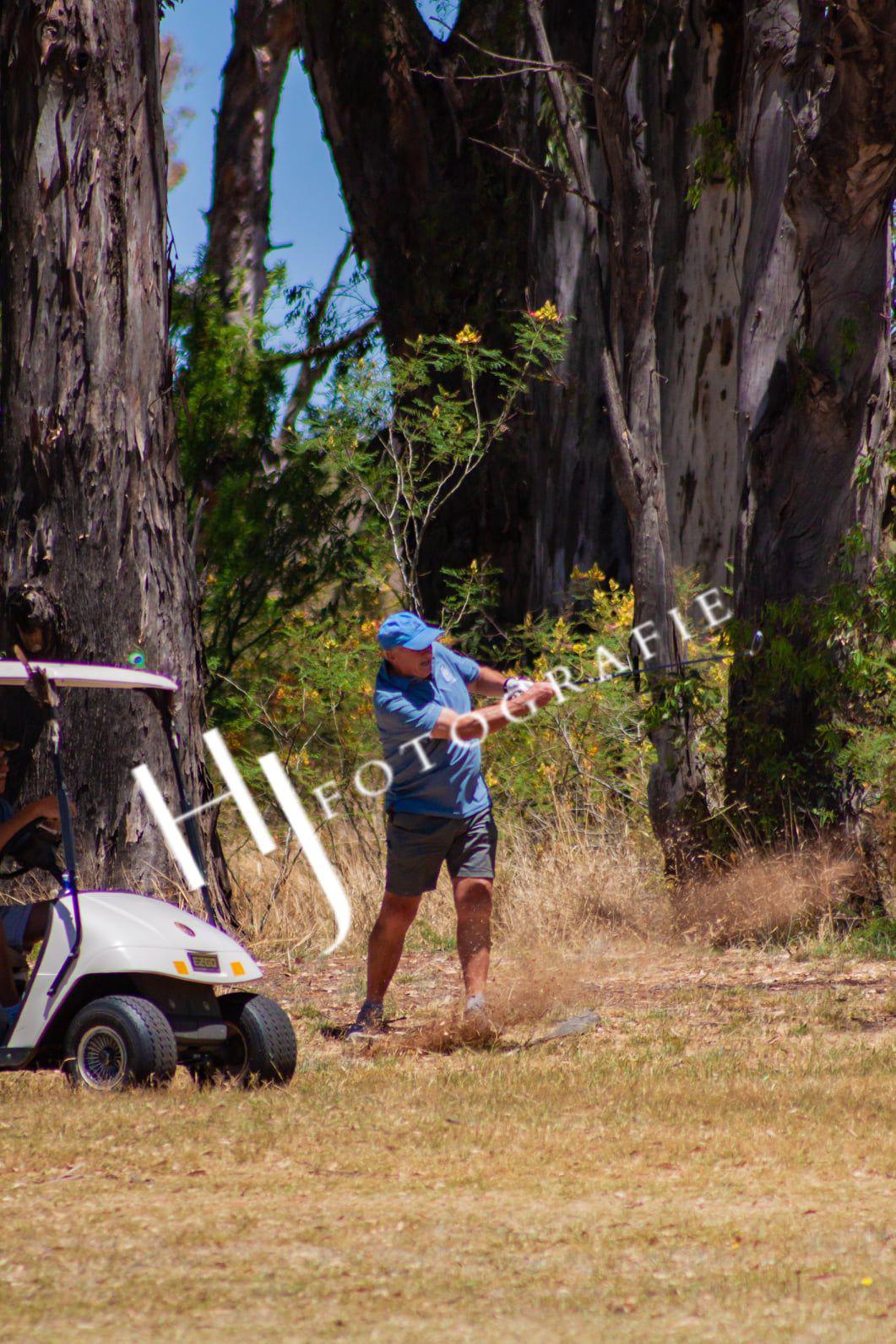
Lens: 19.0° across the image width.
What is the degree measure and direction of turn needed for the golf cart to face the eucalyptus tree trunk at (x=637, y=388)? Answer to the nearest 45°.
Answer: approximately 90° to its left

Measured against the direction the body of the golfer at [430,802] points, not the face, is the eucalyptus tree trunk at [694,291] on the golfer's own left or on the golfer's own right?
on the golfer's own left

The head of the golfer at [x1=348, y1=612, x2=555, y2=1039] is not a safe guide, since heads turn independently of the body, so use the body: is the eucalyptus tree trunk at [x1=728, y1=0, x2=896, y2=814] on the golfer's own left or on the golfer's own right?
on the golfer's own left

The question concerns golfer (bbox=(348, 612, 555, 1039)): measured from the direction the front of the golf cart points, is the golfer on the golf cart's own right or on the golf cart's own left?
on the golf cart's own left

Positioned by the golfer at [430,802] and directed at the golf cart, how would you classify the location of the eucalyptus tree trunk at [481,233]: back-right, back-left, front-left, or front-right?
back-right

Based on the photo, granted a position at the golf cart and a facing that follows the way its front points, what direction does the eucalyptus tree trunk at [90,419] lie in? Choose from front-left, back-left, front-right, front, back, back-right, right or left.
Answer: back-left

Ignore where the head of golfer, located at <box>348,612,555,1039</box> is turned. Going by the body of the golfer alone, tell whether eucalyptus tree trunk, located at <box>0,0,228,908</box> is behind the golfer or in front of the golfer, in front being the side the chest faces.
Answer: behind
